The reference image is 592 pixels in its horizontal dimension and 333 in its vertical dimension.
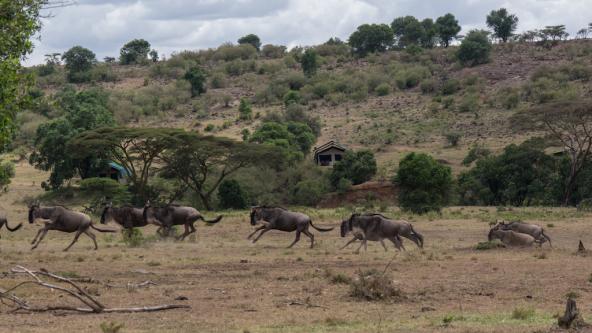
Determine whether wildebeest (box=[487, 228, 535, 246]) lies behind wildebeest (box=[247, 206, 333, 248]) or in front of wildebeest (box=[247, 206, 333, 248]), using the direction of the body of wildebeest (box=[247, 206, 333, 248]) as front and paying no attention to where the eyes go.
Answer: behind

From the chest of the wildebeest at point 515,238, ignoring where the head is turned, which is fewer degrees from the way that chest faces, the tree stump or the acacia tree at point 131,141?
the acacia tree

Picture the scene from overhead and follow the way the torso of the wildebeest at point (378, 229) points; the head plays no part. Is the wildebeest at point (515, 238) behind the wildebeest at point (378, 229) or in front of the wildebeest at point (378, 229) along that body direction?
behind

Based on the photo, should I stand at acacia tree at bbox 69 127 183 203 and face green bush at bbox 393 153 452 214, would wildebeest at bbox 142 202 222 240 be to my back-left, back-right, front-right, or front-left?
front-right

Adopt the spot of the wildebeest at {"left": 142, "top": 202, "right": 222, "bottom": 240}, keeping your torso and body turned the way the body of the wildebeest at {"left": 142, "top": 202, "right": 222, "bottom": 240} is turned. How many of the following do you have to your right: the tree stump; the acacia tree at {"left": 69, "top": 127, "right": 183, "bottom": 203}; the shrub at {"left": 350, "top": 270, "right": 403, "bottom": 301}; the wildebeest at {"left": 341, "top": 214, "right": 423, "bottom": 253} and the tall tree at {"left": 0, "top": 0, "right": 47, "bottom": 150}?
1

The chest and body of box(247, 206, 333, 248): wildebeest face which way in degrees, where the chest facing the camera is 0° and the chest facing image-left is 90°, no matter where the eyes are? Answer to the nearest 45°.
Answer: approximately 90°

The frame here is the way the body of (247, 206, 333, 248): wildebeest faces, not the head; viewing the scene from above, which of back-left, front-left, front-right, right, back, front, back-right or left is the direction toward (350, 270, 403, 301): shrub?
left

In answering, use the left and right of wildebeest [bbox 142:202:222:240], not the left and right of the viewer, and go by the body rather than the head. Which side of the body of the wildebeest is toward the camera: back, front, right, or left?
left

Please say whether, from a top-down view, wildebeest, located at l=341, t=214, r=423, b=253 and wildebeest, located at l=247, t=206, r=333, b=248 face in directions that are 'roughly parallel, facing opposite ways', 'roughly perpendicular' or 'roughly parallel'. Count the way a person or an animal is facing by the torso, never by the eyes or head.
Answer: roughly parallel

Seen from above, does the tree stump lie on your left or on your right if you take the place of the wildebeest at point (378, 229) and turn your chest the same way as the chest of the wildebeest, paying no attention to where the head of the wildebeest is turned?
on your left

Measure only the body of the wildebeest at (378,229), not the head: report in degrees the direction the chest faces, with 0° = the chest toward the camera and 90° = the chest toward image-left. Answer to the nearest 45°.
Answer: approximately 90°

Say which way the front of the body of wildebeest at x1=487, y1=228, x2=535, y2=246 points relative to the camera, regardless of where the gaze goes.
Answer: to the viewer's left

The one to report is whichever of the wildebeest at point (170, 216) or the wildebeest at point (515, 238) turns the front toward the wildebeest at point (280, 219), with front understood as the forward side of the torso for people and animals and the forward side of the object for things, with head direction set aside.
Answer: the wildebeest at point (515, 238)

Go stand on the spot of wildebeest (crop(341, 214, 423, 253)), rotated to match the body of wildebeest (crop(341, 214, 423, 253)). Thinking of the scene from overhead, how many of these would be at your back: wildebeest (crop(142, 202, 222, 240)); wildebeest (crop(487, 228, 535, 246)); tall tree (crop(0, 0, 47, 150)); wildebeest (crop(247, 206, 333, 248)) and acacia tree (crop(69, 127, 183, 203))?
1

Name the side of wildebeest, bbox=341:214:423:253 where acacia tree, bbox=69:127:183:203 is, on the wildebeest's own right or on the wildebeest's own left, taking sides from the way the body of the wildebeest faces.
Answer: on the wildebeest's own right

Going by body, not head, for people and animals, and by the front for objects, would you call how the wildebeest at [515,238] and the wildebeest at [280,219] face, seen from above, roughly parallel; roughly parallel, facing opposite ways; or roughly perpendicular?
roughly parallel

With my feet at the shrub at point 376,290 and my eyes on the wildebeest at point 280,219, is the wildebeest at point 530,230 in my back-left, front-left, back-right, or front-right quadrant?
front-right

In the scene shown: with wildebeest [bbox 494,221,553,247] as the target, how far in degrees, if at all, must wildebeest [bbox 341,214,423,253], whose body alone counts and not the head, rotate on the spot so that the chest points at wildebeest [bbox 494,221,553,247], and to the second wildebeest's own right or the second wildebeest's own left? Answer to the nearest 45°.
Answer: approximately 180°

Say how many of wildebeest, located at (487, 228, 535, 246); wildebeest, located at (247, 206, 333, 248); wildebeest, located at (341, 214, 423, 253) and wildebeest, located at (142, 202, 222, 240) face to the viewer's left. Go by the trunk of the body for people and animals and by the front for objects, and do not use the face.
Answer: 4
